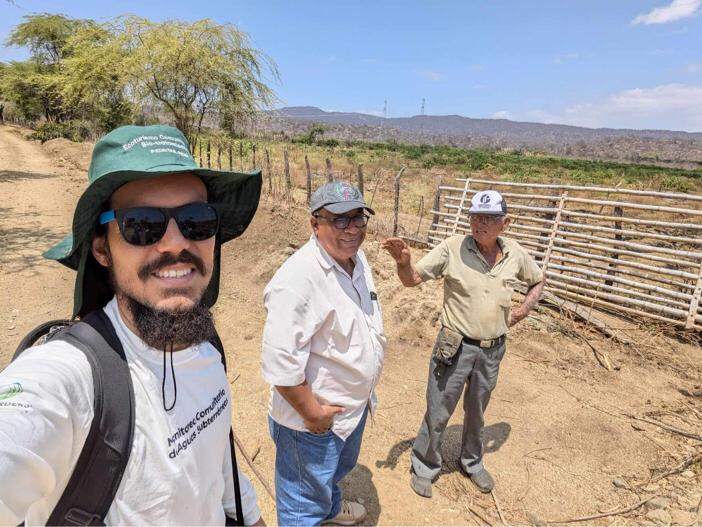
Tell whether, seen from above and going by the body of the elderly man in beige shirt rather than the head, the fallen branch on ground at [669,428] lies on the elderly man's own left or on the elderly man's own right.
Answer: on the elderly man's own left

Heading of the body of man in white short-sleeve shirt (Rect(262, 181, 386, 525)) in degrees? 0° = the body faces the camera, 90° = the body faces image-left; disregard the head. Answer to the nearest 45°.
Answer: approximately 315°

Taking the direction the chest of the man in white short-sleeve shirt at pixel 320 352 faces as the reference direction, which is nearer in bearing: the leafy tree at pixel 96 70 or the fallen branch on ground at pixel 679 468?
the fallen branch on ground

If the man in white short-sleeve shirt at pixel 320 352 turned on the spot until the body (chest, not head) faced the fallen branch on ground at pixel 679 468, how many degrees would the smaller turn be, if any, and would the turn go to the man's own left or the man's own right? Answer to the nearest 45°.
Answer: approximately 45° to the man's own left

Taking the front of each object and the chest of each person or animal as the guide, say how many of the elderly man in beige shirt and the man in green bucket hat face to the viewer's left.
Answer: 0

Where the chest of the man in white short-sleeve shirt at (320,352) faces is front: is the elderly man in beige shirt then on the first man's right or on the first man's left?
on the first man's left

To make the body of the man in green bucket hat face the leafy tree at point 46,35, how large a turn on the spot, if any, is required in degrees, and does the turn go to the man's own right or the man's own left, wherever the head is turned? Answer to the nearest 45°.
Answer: approximately 135° to the man's own left
